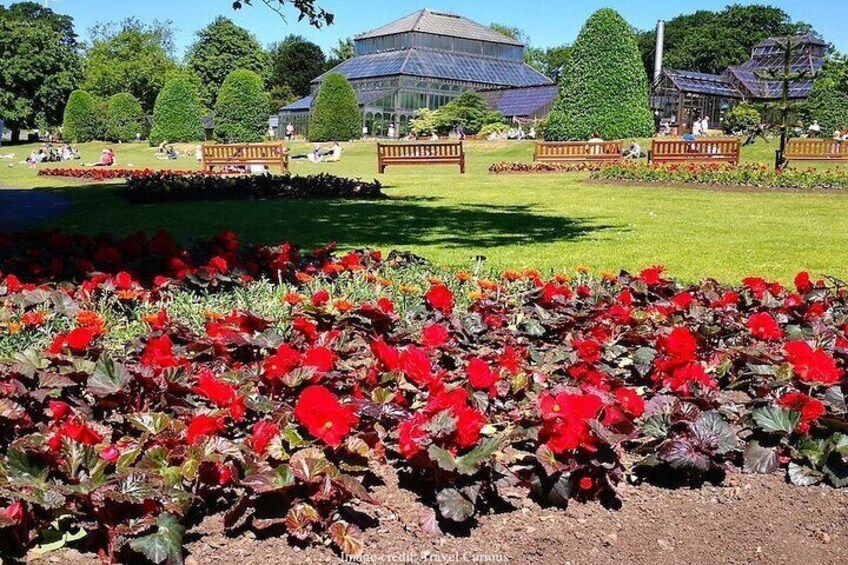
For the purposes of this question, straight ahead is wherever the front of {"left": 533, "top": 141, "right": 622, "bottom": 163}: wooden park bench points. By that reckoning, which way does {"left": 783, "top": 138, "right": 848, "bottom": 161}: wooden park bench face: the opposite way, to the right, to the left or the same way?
the same way

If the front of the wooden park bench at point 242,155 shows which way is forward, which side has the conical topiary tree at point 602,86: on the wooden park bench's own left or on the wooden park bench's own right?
on the wooden park bench's own left

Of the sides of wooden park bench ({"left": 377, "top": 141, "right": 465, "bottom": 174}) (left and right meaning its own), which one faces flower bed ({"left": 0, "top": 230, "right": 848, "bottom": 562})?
front

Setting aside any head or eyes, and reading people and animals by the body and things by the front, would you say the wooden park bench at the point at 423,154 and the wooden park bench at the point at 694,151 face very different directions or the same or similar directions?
same or similar directions

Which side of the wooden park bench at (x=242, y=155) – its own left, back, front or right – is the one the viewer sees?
front

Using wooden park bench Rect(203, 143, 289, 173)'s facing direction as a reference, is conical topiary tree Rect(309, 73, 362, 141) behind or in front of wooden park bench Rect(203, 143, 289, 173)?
behind

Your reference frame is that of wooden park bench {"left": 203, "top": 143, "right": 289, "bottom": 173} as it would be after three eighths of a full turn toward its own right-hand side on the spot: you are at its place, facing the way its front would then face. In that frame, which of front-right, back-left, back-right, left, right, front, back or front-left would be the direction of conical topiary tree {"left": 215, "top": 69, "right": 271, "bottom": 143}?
front-right

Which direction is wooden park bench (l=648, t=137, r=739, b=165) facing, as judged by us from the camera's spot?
facing the viewer

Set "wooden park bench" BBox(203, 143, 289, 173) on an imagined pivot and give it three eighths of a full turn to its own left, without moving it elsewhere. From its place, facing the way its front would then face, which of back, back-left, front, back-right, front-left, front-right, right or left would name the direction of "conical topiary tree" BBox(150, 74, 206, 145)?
front-left

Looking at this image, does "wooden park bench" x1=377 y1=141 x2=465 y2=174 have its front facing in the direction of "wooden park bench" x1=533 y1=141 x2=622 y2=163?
no

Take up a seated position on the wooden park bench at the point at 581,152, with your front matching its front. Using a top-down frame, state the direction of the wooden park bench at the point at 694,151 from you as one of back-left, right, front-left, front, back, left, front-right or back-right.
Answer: front-left

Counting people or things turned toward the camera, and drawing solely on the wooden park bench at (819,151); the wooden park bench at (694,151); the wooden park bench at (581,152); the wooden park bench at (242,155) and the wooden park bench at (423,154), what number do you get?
5

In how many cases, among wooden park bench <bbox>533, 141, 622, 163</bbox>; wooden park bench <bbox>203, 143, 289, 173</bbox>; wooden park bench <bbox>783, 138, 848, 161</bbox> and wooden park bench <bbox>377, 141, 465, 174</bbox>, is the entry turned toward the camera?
4

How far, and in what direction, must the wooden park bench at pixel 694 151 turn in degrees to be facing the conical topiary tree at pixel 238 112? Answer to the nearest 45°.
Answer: approximately 135° to its right
